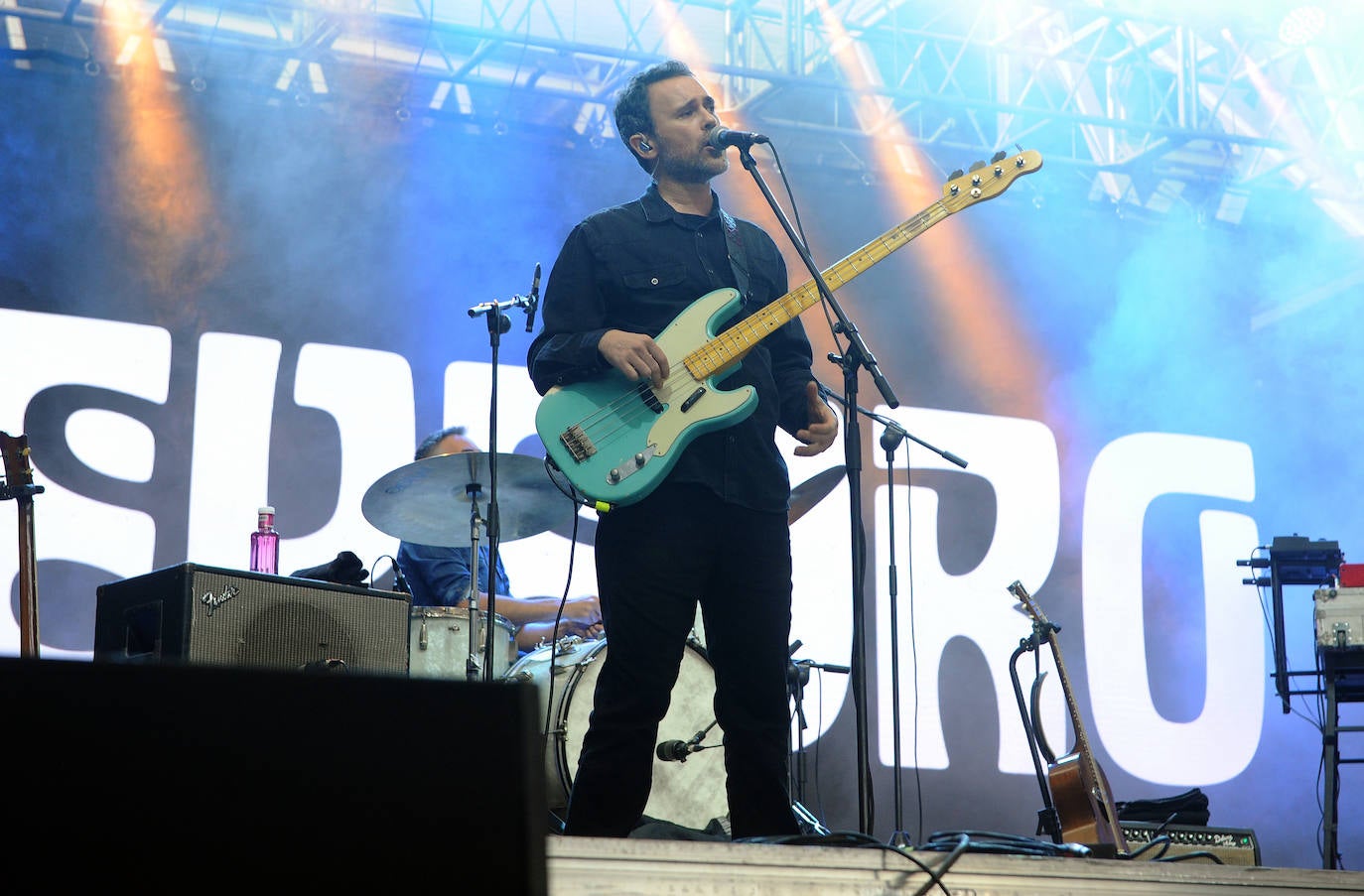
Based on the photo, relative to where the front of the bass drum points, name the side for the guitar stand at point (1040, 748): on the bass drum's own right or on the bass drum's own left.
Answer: on the bass drum's own left

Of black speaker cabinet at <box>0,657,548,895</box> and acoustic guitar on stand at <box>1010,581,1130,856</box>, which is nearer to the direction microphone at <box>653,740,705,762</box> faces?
the black speaker cabinet

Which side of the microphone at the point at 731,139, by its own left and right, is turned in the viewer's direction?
left

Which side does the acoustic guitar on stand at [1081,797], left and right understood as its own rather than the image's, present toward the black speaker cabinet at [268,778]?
right

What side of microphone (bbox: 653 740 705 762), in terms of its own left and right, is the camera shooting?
left

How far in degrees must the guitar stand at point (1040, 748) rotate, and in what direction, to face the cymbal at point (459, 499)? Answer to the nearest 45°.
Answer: approximately 135° to its right
